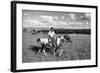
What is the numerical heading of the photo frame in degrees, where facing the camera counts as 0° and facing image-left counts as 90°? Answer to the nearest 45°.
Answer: approximately 315°
